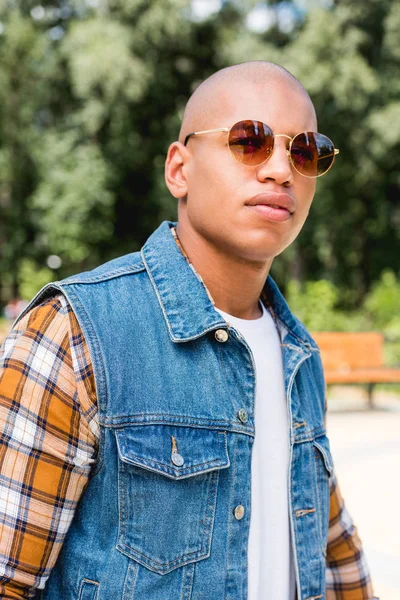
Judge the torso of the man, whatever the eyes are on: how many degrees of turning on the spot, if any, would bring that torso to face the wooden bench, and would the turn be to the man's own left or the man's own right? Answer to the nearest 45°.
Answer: approximately 135° to the man's own left

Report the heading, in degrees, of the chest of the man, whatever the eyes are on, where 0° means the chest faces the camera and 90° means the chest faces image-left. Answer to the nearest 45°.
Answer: approximately 315°

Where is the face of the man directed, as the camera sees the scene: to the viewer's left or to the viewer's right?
to the viewer's right
